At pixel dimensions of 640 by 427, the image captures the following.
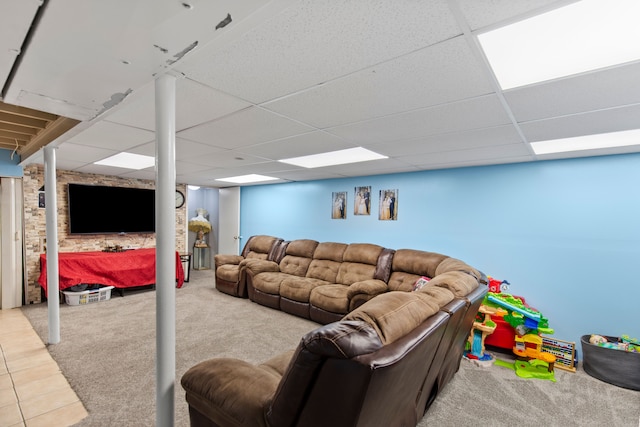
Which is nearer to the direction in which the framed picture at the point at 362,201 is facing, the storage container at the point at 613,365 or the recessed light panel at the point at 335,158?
the recessed light panel

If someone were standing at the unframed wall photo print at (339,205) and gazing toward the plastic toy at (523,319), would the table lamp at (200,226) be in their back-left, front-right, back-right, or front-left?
back-right

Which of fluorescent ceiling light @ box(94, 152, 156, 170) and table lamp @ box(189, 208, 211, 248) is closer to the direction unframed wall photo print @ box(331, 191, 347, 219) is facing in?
the fluorescent ceiling light

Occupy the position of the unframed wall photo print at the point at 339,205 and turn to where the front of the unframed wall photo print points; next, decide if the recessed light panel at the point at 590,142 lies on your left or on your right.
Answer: on your left

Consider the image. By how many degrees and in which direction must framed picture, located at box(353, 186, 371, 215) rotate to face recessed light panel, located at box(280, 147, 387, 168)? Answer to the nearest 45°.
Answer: approximately 45° to its left

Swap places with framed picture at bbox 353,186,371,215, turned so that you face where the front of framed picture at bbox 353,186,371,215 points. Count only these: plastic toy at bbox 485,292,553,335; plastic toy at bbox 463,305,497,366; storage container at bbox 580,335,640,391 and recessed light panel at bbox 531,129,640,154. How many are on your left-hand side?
4

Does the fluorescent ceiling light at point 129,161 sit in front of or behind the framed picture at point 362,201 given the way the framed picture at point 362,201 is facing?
in front

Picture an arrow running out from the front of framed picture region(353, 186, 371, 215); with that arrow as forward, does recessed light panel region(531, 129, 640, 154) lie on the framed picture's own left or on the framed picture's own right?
on the framed picture's own left

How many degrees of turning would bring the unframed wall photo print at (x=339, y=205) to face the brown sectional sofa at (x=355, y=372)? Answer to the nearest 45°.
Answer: approximately 45° to its left

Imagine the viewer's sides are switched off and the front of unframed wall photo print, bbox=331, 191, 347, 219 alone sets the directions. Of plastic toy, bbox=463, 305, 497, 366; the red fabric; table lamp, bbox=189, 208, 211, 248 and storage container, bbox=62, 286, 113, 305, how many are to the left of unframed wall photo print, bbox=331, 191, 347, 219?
1

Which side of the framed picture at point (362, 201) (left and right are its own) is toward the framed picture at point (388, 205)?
left

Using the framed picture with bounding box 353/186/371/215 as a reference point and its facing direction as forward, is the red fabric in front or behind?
in front

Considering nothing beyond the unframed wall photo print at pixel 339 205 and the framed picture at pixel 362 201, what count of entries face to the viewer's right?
0

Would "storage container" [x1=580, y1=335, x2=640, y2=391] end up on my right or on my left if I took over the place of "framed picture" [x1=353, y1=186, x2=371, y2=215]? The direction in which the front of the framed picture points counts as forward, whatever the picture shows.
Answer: on my left
